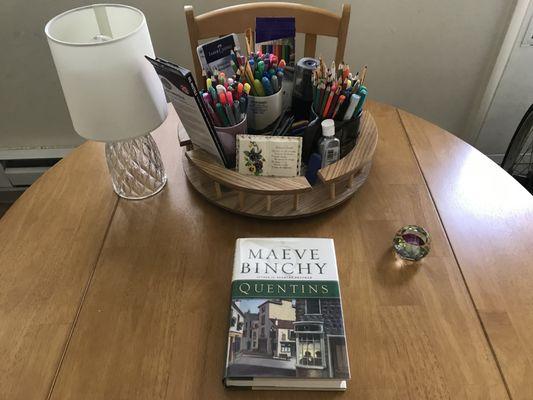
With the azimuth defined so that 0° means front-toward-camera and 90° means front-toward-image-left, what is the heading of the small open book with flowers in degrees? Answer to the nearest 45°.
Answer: approximately 0°

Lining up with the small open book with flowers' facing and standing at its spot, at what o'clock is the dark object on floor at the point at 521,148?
The dark object on floor is roughly at 8 o'clock from the small open book with flowers.

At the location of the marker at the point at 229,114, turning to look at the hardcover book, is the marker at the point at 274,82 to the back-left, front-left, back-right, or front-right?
back-left
